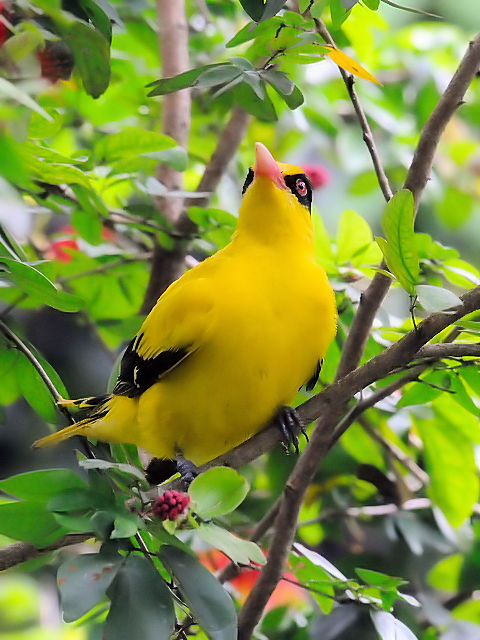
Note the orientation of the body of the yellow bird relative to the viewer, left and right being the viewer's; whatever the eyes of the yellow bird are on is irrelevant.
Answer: facing the viewer and to the right of the viewer

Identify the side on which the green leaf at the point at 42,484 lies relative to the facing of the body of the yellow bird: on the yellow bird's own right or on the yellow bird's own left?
on the yellow bird's own right

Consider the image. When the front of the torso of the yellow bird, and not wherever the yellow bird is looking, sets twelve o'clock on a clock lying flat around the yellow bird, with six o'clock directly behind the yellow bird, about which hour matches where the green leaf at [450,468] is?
The green leaf is roughly at 10 o'clock from the yellow bird.

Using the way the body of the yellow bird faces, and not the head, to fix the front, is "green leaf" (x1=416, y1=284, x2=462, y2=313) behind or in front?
in front
